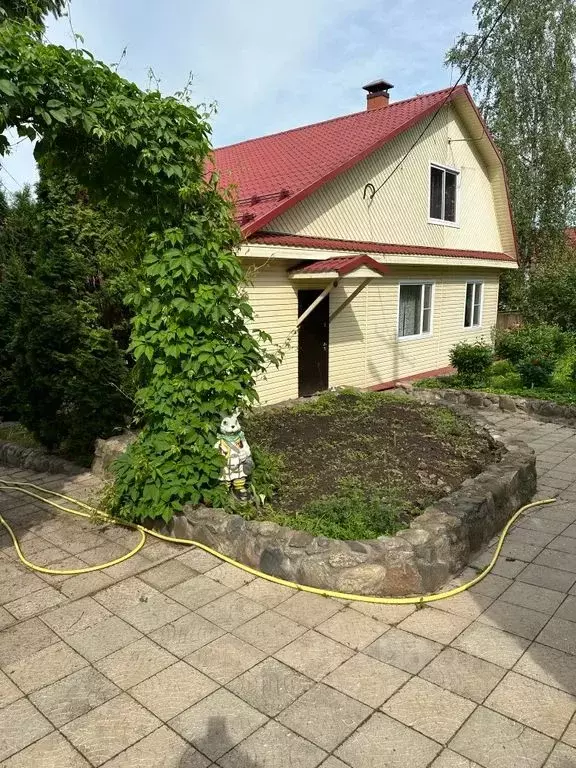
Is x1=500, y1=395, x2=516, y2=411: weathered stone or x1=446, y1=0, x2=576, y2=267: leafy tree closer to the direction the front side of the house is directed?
the weathered stone

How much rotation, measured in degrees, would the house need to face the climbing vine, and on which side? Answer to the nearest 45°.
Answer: approximately 45° to its right

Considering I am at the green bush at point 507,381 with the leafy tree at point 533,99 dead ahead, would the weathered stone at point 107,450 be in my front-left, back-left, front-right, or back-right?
back-left

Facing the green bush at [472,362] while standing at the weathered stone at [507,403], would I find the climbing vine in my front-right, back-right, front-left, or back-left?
back-left
